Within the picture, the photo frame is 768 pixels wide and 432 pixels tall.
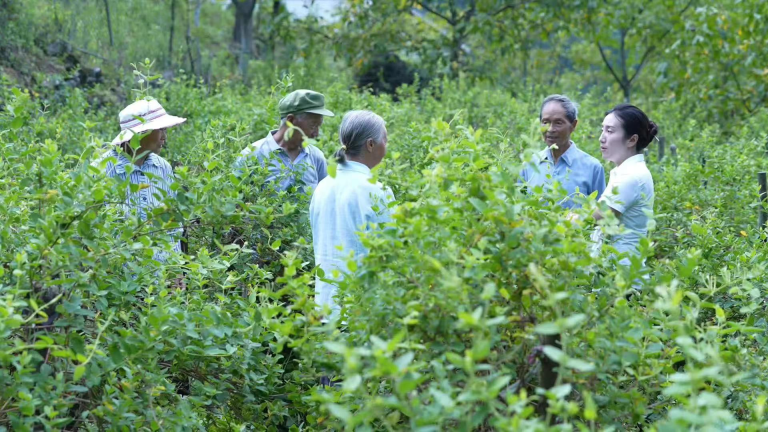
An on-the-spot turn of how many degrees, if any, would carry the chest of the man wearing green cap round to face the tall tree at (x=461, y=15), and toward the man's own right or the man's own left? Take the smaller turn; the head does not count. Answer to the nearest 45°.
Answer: approximately 135° to the man's own left

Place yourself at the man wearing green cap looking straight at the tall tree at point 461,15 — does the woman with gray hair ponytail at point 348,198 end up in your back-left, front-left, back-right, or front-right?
back-right

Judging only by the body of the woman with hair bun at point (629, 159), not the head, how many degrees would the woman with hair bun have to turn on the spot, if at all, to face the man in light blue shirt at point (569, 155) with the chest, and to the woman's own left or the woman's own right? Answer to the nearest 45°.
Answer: approximately 45° to the woman's own right

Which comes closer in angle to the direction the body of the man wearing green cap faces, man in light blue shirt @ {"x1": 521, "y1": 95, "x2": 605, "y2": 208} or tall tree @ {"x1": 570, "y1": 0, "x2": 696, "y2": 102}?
the man in light blue shirt

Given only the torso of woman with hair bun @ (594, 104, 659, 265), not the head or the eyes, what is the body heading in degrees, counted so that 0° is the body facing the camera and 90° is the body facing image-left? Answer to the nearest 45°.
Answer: approximately 90°

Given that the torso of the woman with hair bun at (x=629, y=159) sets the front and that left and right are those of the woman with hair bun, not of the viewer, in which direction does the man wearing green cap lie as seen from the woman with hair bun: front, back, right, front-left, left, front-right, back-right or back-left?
front

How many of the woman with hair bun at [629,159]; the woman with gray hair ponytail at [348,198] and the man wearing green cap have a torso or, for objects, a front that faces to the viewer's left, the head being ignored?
1

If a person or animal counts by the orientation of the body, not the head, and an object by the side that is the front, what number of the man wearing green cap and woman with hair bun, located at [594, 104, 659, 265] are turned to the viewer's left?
1

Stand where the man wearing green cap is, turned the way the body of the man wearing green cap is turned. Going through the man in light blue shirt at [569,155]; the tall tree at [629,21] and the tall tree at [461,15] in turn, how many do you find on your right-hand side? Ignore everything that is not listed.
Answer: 0

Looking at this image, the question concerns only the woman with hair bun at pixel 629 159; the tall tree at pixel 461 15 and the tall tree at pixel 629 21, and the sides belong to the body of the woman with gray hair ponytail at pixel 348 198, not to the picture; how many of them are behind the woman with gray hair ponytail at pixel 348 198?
0

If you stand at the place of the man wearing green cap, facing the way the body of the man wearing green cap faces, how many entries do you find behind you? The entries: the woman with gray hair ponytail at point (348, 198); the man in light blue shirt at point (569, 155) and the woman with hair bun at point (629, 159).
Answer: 0

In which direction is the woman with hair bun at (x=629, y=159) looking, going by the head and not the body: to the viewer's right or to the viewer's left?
to the viewer's left

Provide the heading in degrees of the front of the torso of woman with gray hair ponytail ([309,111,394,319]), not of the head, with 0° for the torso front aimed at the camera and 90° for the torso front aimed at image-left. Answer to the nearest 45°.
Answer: approximately 225°

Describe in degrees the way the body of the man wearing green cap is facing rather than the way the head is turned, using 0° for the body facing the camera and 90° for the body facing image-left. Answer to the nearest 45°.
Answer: approximately 315°

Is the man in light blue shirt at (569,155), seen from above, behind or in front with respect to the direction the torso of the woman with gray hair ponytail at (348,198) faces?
in front
